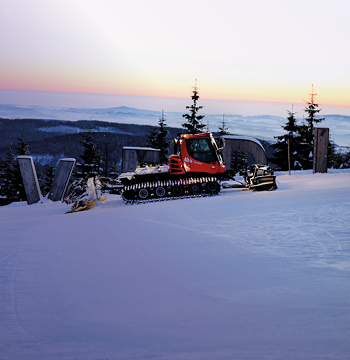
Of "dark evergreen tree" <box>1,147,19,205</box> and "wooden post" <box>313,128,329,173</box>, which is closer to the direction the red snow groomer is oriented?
the wooden post

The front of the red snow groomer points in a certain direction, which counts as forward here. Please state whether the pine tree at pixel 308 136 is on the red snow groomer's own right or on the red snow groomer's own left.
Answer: on the red snow groomer's own left

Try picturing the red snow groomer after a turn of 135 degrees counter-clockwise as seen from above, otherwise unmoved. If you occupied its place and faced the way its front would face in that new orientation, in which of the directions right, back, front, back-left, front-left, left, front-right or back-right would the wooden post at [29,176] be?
front-left

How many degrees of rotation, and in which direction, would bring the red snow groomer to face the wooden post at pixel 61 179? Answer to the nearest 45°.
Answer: approximately 180°

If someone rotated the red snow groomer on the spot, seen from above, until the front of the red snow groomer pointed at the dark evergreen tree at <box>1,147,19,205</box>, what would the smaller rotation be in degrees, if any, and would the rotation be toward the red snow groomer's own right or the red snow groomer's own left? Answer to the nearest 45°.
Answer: approximately 135° to the red snow groomer's own left

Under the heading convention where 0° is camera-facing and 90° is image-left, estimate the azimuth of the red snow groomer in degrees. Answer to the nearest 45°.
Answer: approximately 270°

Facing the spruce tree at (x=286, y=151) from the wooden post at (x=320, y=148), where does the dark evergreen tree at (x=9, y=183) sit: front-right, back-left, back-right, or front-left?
front-left

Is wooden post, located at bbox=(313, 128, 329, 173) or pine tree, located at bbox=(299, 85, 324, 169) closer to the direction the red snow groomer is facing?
the wooden post

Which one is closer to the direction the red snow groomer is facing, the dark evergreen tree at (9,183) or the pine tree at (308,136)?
the pine tree
